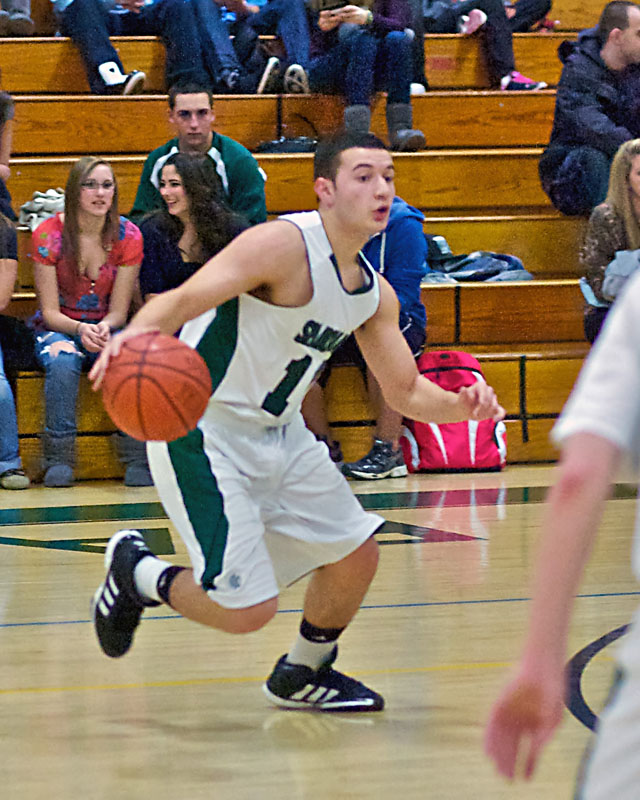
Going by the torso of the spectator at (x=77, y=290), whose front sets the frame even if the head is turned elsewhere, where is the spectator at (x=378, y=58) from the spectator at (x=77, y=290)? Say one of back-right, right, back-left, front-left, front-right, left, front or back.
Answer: back-left

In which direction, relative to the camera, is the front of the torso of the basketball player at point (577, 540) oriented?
away from the camera

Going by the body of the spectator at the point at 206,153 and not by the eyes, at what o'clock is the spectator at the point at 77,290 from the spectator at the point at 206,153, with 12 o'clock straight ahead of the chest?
the spectator at the point at 77,290 is roughly at 2 o'clock from the spectator at the point at 206,153.

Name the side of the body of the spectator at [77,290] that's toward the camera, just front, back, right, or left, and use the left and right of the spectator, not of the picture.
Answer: front

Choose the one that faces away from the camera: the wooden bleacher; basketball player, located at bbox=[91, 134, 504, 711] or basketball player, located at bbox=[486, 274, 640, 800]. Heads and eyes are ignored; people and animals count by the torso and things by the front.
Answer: basketball player, located at bbox=[486, 274, 640, 800]

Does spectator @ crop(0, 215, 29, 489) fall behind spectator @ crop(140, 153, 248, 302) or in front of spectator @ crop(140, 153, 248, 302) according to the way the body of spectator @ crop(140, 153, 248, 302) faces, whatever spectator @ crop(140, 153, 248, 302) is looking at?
in front

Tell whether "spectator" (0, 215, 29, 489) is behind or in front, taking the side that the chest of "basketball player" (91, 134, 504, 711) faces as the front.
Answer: behind

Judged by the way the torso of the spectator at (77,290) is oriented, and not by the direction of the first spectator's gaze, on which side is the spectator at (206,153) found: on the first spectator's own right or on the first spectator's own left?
on the first spectator's own left

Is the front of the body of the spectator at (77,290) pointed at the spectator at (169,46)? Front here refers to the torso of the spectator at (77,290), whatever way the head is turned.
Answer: no

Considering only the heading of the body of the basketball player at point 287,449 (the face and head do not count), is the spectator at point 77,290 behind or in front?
behind

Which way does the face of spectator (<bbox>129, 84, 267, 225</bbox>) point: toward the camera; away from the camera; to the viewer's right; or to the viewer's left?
toward the camera

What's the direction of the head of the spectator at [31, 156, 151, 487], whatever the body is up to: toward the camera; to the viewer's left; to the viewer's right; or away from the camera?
toward the camera

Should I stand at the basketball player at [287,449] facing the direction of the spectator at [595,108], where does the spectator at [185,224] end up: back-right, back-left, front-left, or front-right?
front-left

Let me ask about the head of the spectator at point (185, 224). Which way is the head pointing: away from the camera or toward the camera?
toward the camera

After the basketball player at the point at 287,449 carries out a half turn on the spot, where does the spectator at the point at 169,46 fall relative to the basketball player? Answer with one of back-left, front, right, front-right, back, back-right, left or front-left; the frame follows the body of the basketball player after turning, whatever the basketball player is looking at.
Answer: front-right

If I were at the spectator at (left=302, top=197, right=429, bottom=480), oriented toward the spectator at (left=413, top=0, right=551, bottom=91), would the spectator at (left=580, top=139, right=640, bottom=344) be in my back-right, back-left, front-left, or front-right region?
front-right

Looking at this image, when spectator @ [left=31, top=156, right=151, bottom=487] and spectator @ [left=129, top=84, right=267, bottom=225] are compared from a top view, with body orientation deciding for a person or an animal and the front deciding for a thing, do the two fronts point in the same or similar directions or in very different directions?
same or similar directions
